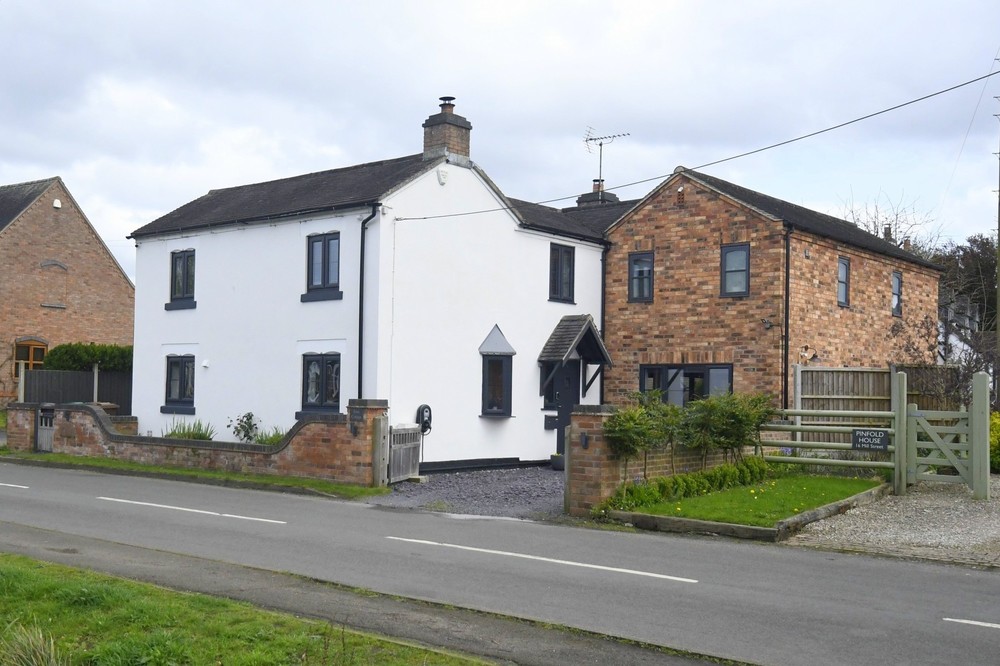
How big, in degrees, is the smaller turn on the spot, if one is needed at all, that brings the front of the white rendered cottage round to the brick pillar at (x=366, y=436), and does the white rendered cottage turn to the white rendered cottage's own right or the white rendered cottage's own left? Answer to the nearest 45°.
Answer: approximately 45° to the white rendered cottage's own right

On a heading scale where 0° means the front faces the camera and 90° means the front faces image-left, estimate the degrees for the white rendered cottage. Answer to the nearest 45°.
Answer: approximately 315°

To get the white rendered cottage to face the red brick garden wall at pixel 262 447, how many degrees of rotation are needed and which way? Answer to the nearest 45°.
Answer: approximately 90° to its right

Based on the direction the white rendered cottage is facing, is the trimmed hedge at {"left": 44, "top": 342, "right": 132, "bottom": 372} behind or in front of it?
behind
